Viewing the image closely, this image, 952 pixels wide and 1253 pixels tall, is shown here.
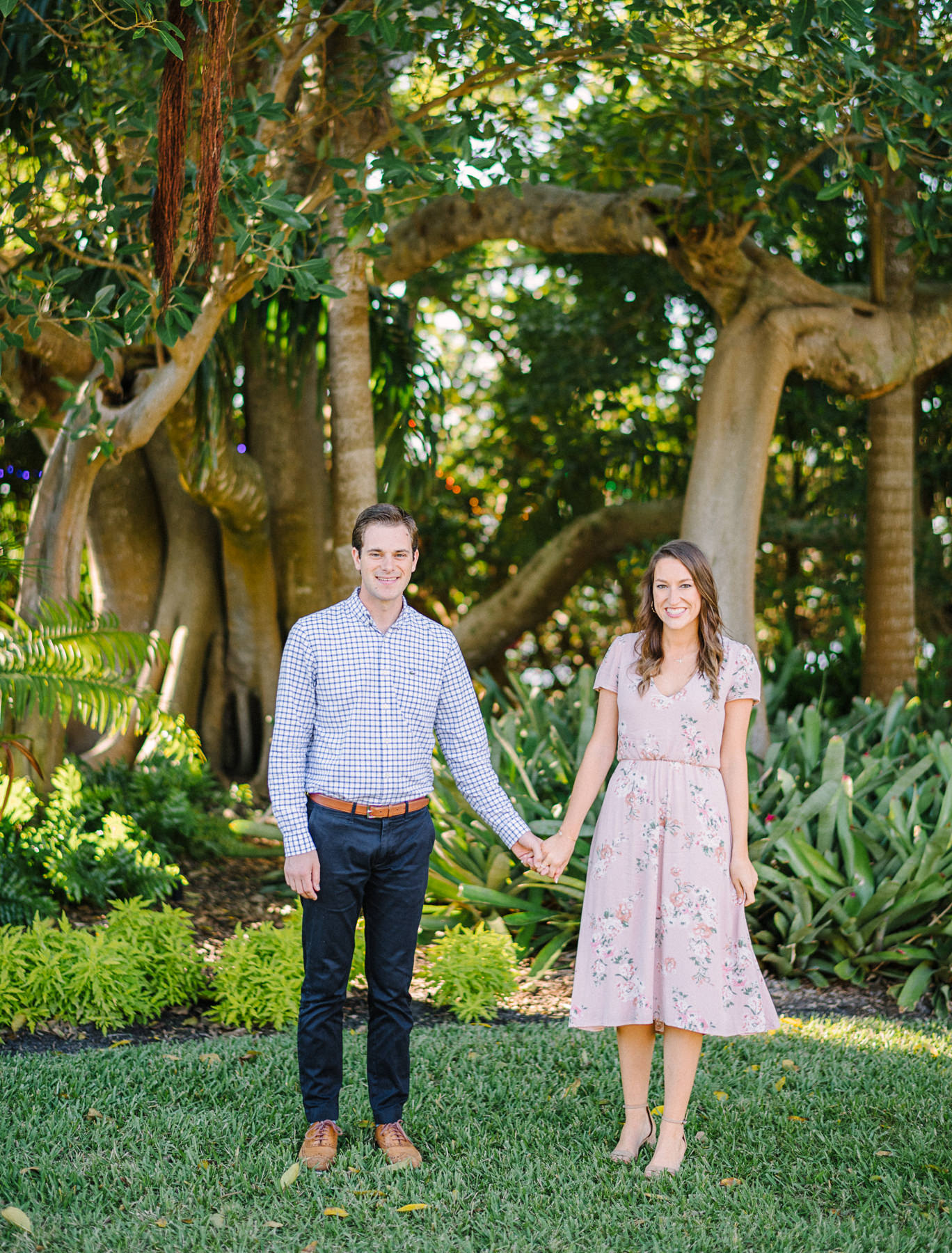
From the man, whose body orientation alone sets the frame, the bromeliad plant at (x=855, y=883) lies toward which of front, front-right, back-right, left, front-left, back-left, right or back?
back-left

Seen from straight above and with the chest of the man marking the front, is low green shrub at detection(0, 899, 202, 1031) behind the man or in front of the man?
behind

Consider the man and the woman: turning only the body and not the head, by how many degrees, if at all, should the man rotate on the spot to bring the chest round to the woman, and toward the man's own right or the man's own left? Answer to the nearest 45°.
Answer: approximately 90° to the man's own left

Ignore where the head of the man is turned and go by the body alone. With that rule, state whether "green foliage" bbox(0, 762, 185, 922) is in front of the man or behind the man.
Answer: behind

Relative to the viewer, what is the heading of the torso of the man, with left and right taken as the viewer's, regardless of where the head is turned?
facing the viewer

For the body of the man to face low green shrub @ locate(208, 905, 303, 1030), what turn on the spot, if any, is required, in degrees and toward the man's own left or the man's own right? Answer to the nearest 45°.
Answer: approximately 180°

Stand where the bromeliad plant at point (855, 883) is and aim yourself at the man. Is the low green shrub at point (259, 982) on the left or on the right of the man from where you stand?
right

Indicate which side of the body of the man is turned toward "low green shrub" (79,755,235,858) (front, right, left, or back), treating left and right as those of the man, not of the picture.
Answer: back

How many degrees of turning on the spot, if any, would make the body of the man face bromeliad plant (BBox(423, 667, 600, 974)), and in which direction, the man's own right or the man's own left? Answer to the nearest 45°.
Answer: approximately 180°

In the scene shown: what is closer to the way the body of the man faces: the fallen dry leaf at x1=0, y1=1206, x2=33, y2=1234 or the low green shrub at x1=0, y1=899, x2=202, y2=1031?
the fallen dry leaf
